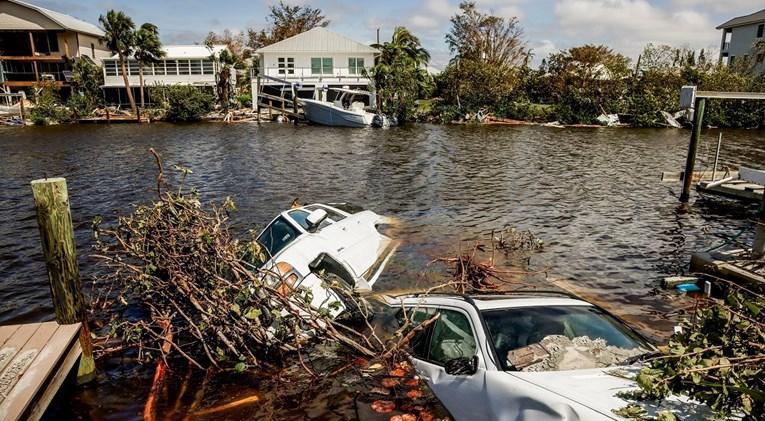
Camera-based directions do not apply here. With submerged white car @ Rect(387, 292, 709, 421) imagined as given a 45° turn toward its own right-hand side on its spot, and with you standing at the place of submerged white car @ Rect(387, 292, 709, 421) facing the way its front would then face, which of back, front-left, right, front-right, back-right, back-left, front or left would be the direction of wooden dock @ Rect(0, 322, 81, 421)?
right

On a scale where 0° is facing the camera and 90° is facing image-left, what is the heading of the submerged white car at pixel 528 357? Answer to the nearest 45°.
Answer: approximately 315°

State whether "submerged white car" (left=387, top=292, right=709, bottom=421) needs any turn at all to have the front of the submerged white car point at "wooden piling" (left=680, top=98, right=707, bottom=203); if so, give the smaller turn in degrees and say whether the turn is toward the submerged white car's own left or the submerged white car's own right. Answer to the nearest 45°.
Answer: approximately 135° to the submerged white car's own left

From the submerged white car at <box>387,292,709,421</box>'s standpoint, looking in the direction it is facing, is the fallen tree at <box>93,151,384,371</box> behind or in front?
behind

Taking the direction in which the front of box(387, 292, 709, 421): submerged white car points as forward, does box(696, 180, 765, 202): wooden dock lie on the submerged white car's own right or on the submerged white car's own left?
on the submerged white car's own left

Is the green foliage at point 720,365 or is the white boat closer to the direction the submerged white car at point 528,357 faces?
the green foliage

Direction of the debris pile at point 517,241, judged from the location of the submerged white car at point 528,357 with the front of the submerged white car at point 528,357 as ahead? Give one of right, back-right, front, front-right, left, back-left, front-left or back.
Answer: back-left

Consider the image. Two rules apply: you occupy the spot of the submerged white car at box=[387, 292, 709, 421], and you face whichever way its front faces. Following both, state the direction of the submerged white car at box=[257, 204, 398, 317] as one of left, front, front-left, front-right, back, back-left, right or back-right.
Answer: back

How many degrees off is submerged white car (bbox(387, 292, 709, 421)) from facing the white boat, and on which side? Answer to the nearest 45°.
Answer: approximately 180°
